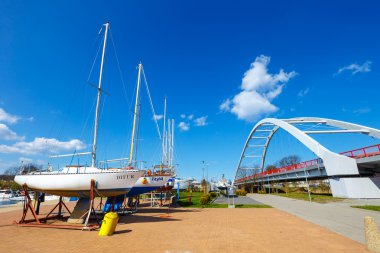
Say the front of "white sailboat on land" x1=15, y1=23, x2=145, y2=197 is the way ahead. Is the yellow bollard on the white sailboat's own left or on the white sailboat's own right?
on the white sailboat's own right

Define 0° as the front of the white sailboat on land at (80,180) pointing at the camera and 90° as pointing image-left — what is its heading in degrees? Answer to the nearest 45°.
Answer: approximately 270°
